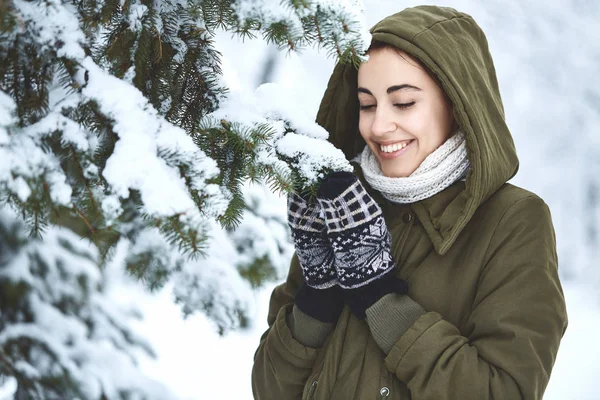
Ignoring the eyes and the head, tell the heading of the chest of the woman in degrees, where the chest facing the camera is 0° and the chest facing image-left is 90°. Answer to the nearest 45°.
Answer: approximately 45°
